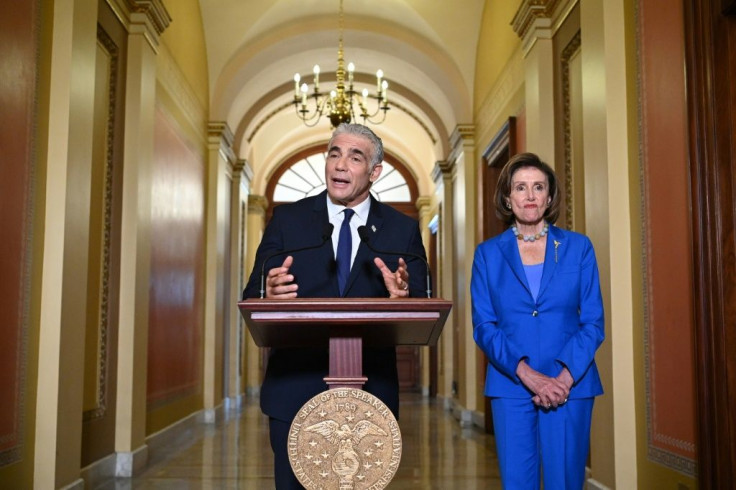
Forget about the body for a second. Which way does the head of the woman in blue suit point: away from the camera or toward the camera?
toward the camera

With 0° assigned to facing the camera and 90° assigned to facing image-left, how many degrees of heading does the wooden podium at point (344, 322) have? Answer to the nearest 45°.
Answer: approximately 0°

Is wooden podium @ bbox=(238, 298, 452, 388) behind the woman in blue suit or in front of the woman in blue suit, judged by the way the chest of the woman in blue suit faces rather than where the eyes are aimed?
in front

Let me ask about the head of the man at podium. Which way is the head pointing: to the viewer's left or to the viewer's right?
to the viewer's left

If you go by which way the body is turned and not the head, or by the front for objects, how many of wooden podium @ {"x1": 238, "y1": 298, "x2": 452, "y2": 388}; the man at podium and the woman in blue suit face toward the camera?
3

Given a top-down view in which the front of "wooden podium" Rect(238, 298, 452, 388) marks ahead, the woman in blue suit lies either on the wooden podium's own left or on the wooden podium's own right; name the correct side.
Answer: on the wooden podium's own left

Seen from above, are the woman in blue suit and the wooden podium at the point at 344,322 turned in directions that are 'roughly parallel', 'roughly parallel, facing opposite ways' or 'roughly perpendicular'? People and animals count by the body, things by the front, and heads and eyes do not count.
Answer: roughly parallel

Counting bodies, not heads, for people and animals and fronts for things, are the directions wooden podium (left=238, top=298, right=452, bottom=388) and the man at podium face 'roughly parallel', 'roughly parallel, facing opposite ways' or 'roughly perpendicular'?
roughly parallel

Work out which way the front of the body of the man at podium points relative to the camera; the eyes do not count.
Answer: toward the camera
